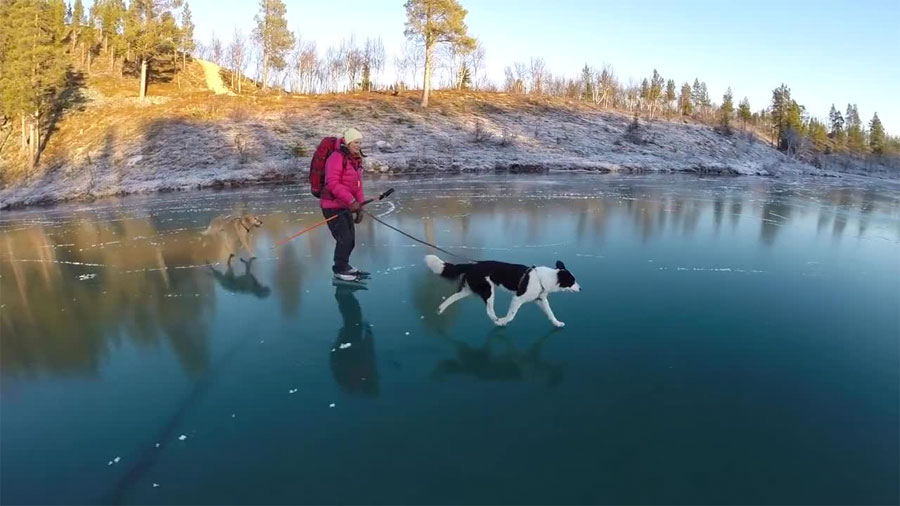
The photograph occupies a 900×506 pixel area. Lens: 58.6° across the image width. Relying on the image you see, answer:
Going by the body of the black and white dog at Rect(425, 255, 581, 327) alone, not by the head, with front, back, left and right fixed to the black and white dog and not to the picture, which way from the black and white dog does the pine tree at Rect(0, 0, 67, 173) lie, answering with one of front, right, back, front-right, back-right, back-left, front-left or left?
back-left

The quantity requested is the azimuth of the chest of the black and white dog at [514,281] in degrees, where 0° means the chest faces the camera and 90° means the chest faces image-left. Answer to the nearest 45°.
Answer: approximately 270°

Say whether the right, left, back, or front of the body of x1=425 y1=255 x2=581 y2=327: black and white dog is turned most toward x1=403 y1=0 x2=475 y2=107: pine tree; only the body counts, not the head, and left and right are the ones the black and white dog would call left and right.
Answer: left

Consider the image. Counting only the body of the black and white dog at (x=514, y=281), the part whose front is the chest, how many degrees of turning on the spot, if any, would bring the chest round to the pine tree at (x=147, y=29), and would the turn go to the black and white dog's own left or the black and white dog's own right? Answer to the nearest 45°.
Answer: approximately 135° to the black and white dog's own left

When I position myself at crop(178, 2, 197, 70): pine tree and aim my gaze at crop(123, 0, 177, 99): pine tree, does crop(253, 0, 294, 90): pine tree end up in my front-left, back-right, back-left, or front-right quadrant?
back-left

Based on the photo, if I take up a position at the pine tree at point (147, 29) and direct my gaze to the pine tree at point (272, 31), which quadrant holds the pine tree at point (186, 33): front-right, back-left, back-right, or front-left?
front-left

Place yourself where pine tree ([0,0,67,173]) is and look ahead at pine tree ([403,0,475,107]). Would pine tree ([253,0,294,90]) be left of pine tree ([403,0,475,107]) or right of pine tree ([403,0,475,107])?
left

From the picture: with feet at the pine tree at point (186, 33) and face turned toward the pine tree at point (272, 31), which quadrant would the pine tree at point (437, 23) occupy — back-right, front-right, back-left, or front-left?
front-right
